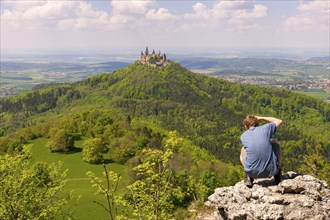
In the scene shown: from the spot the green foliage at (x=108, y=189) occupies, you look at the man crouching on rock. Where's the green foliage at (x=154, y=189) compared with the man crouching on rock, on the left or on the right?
left

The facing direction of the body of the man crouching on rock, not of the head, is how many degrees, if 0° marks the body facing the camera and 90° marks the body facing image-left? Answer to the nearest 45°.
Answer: approximately 180°

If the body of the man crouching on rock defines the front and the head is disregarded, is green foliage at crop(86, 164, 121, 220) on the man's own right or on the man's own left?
on the man's own left
